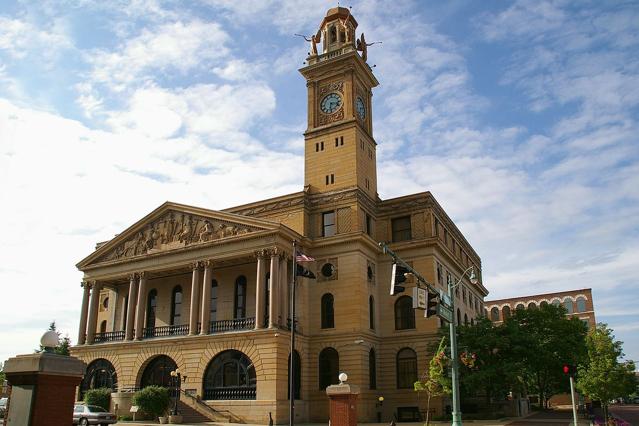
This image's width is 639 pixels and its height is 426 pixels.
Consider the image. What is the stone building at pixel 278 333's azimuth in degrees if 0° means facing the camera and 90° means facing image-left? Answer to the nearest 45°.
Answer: approximately 45°

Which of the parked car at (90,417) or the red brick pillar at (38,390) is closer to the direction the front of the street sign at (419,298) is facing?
the red brick pillar

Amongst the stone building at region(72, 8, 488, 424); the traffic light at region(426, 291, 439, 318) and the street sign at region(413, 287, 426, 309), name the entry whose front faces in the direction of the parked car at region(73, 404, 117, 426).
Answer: the stone building

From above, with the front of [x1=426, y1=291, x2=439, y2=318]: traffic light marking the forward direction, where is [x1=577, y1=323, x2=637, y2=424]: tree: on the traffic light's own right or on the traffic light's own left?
on the traffic light's own left

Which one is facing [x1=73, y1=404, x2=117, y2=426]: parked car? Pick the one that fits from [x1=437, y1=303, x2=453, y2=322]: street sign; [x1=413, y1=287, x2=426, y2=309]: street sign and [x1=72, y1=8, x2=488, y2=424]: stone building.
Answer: the stone building

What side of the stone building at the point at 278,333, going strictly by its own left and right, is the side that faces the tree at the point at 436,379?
left
